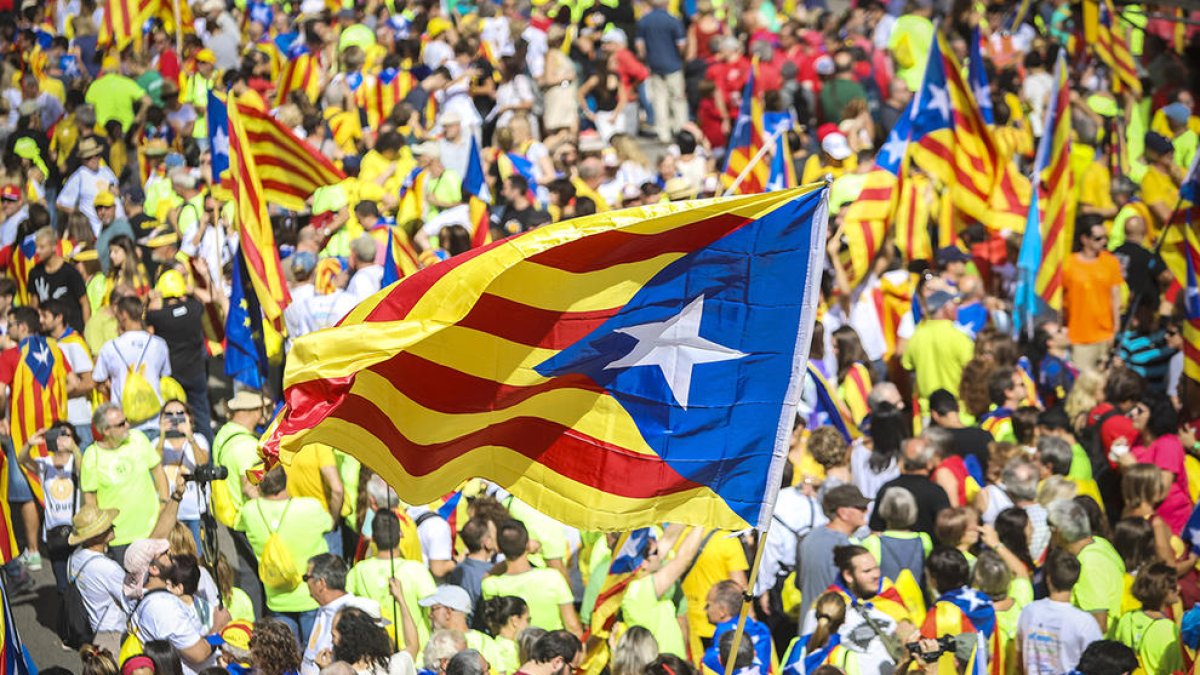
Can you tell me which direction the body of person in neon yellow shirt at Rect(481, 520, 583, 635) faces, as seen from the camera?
away from the camera

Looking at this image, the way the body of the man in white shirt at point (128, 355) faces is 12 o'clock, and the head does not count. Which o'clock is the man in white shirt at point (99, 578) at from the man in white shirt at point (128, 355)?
the man in white shirt at point (99, 578) is roughly at 6 o'clock from the man in white shirt at point (128, 355).

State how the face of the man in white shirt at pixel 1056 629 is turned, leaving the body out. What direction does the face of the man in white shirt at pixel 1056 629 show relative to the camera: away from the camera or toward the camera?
away from the camera

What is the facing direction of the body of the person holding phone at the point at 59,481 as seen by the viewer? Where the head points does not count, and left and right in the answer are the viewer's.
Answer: facing the viewer

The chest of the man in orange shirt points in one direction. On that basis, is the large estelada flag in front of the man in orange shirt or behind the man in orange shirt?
in front

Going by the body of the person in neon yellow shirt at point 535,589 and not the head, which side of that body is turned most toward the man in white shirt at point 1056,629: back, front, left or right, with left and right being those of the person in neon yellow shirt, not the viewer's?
right

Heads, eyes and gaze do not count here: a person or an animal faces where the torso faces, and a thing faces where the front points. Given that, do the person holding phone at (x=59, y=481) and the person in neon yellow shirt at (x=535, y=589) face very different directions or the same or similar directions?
very different directions

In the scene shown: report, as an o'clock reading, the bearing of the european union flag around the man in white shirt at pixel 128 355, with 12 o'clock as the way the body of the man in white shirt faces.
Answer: The european union flag is roughly at 3 o'clock from the man in white shirt.

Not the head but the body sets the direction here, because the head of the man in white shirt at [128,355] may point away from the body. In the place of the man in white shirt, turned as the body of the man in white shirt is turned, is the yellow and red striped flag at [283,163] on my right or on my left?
on my right

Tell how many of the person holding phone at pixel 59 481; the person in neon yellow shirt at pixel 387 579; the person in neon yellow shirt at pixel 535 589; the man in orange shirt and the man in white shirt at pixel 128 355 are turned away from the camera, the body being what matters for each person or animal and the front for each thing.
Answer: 3

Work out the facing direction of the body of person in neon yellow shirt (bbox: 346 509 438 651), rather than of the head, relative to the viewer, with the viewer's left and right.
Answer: facing away from the viewer

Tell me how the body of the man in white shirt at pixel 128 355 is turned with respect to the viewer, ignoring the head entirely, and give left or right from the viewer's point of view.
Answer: facing away from the viewer

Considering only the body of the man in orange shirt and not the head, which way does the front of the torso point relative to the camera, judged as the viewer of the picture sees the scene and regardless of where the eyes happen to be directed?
toward the camera

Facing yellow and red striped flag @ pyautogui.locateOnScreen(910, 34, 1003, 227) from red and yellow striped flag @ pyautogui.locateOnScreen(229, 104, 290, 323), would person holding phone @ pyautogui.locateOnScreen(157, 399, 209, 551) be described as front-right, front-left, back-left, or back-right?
back-right

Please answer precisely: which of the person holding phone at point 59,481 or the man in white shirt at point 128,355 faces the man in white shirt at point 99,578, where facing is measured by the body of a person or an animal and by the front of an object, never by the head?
the person holding phone

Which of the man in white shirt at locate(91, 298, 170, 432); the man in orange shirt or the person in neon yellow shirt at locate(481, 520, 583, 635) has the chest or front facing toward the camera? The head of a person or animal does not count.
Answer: the man in orange shirt

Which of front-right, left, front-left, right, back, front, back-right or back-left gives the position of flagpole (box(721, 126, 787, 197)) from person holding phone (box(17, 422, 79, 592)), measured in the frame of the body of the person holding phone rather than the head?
left
